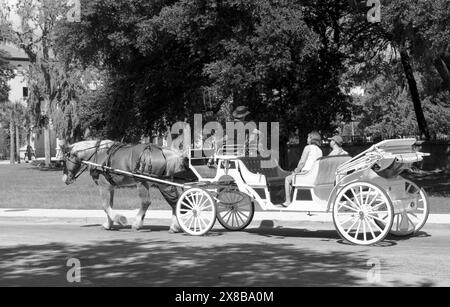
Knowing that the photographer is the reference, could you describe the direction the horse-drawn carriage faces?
facing away from the viewer and to the left of the viewer

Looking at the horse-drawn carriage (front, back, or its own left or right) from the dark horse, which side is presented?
front

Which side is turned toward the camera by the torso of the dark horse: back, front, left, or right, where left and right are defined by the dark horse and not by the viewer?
left

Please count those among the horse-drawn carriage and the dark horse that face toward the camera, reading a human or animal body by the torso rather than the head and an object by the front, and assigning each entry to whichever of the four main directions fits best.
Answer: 0

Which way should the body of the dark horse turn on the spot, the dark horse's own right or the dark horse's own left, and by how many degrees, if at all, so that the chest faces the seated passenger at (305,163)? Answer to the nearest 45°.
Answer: approximately 135° to the dark horse's own left
